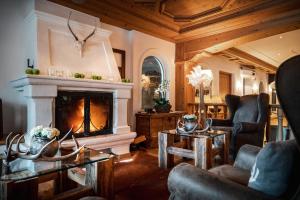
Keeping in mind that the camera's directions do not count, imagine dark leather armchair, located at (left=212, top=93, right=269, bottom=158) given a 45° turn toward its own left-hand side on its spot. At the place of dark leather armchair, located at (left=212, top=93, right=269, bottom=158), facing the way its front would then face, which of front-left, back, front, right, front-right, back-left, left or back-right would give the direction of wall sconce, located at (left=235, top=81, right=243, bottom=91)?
back

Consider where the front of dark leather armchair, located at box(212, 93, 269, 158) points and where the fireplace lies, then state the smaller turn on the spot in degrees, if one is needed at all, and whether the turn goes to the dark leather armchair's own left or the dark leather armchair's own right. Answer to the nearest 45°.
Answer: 0° — it already faces it

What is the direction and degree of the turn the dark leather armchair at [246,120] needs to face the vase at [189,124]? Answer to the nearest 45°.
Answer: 0° — it already faces it

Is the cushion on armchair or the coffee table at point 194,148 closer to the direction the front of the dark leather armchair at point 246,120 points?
the coffee table

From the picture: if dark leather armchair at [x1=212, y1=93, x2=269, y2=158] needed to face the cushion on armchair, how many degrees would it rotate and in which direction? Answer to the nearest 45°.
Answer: approximately 45° to its left

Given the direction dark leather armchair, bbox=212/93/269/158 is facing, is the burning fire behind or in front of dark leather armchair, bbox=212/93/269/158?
in front

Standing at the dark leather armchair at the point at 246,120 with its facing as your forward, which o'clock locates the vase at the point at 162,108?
The vase is roughly at 2 o'clock from the dark leather armchair.

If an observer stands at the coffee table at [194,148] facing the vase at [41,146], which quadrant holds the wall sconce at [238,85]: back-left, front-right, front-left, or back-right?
back-right

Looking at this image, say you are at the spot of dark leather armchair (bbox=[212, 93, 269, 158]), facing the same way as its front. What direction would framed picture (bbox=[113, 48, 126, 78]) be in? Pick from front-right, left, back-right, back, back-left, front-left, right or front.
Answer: front-right

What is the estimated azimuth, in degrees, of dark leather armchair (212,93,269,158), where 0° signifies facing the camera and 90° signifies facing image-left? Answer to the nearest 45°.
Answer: approximately 45°

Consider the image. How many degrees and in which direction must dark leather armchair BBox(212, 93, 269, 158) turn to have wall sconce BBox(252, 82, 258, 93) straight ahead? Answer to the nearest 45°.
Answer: approximately 135° to its right

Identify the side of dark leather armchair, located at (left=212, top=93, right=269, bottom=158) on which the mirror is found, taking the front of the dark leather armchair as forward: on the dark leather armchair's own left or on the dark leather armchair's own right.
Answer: on the dark leather armchair's own right

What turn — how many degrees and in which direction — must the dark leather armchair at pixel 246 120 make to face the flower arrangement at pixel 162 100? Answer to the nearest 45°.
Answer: approximately 45° to its right
